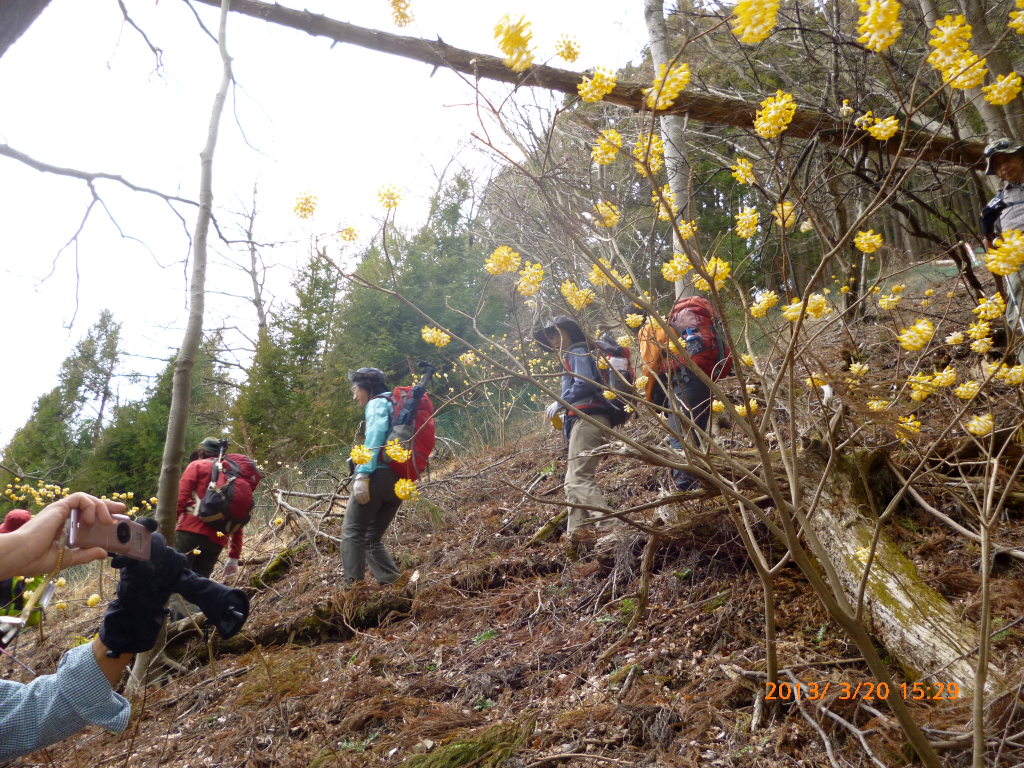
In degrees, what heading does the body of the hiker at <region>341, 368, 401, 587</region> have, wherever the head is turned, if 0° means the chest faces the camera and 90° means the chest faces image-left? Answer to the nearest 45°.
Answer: approximately 90°

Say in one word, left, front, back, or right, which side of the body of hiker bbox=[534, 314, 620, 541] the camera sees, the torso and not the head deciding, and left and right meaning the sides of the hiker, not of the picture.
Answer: left

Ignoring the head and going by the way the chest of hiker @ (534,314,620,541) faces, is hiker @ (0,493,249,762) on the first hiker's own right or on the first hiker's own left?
on the first hiker's own left

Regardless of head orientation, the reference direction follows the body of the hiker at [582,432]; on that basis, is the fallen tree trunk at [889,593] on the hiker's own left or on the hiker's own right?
on the hiker's own left

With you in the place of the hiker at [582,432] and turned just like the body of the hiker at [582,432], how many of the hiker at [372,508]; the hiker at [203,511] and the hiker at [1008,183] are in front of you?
2

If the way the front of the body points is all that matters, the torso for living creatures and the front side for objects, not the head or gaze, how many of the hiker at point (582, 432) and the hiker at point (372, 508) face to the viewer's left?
2

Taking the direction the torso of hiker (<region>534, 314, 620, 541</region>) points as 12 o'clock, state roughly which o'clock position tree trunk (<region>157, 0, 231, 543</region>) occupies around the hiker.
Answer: The tree trunk is roughly at 11 o'clock from the hiker.

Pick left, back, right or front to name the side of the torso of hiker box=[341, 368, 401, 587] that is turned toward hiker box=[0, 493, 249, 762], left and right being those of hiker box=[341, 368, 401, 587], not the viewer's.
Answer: left

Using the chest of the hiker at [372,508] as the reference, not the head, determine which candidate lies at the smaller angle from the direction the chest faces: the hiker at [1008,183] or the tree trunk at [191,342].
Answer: the tree trunk
